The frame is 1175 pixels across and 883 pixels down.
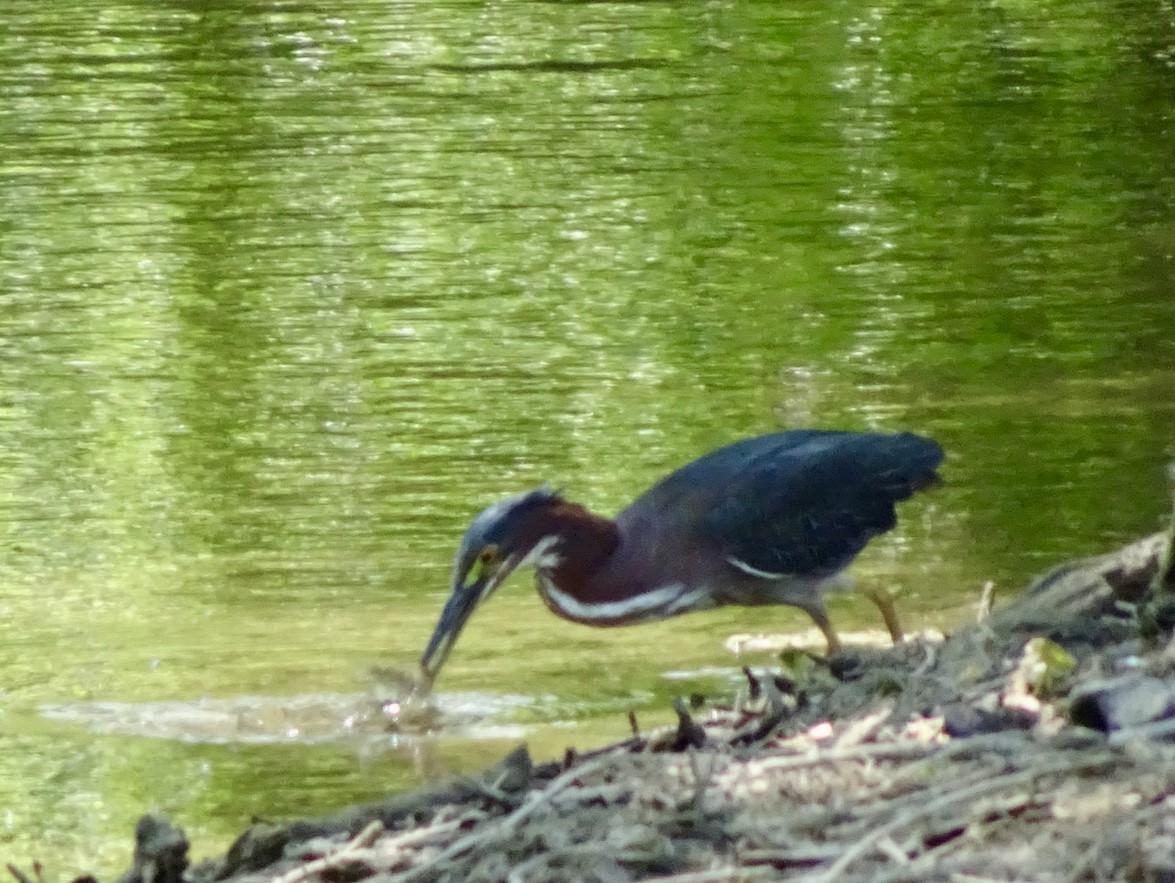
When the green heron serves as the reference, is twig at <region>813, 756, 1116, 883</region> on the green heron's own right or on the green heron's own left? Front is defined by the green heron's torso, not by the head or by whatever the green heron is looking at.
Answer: on the green heron's own left

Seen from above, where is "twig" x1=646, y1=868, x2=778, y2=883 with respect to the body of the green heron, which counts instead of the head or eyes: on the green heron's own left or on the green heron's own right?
on the green heron's own left

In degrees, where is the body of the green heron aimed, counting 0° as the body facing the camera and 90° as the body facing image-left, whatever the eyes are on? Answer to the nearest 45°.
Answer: approximately 90°

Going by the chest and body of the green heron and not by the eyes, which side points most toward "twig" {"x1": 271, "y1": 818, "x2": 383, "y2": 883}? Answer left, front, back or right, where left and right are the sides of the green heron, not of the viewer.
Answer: left

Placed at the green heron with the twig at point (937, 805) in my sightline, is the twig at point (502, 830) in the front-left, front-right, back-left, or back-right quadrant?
front-right

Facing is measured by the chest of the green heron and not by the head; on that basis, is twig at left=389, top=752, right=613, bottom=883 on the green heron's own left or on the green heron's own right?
on the green heron's own left

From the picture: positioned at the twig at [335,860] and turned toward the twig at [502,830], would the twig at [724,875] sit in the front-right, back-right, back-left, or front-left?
front-right

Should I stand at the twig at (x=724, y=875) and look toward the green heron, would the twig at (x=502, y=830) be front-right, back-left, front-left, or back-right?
front-left
